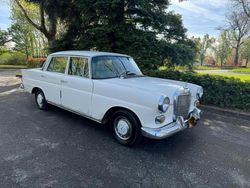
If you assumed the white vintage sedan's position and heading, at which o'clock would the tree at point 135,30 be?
The tree is roughly at 8 o'clock from the white vintage sedan.

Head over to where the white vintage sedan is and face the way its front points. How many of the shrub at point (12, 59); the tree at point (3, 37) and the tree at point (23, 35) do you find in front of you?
0

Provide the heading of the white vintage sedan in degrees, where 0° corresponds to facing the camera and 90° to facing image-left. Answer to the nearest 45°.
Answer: approximately 315°

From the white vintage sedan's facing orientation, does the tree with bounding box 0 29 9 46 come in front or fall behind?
behind

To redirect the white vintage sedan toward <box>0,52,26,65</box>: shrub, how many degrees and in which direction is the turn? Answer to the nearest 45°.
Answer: approximately 180°

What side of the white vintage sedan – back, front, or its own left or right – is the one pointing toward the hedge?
left
